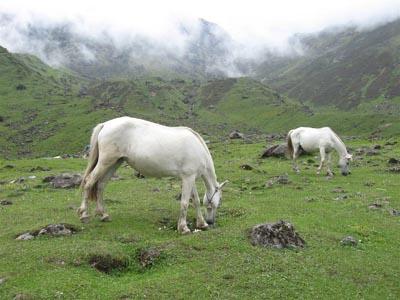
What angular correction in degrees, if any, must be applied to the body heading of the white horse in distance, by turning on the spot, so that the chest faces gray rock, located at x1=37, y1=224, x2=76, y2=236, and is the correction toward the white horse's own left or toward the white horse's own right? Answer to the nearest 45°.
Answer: approximately 135° to the white horse's own right

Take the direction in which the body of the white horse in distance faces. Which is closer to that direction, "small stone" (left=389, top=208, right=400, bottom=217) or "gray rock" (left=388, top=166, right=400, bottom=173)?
the gray rock

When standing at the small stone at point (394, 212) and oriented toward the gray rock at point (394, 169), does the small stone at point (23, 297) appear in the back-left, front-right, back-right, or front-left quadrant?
back-left

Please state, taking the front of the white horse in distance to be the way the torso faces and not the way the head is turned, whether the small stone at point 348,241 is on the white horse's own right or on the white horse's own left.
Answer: on the white horse's own right

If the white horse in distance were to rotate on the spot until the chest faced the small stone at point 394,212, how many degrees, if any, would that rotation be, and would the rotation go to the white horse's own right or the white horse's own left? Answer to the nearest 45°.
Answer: approximately 90° to the white horse's own right

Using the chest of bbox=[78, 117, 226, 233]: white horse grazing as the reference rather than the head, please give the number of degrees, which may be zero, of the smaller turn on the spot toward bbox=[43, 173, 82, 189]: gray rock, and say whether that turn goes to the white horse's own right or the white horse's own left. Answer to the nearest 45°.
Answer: approximately 135° to the white horse's own left

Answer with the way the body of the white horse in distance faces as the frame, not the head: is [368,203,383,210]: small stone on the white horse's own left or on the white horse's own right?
on the white horse's own right

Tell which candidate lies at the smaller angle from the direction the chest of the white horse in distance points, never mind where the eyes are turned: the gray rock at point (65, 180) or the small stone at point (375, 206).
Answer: the small stone

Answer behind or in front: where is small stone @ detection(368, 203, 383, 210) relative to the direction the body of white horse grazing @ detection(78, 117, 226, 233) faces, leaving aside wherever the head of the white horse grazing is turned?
in front

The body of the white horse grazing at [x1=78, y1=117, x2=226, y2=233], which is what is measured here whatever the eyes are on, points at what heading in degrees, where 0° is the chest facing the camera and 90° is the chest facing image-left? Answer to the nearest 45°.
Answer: approximately 270°

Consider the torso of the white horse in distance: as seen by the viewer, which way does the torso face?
to the viewer's right

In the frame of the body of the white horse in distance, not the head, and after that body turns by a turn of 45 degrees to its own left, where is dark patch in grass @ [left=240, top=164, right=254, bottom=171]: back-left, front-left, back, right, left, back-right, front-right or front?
back-left

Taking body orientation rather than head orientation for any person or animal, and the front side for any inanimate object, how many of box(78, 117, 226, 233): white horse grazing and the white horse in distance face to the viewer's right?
2

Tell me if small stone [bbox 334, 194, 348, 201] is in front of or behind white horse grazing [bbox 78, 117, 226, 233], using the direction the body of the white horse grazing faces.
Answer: in front

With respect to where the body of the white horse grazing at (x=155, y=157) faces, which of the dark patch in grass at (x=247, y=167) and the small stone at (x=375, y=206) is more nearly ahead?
the small stone
